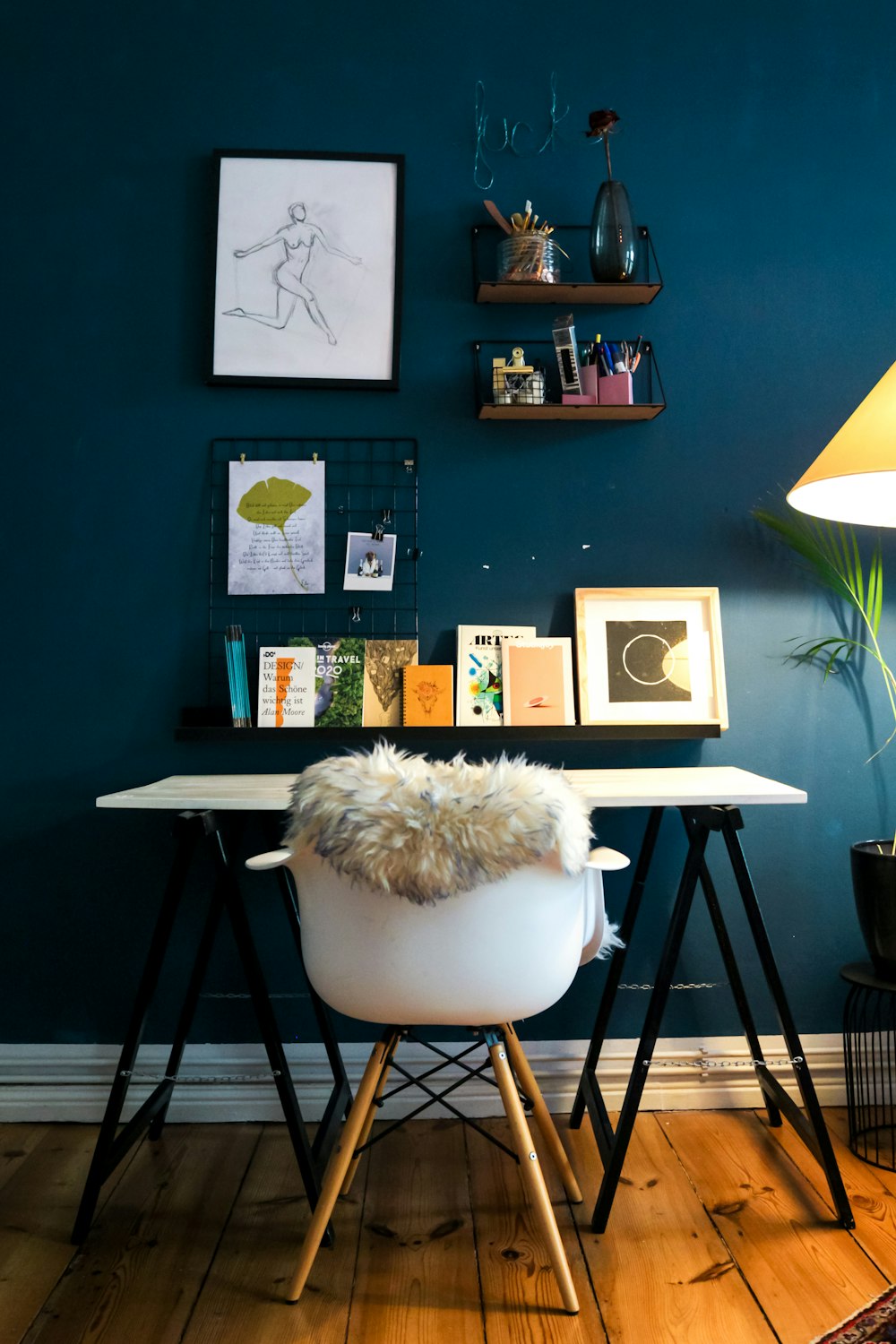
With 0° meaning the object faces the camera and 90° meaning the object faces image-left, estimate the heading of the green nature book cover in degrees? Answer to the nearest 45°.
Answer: approximately 0°

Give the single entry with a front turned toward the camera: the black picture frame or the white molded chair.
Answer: the black picture frame

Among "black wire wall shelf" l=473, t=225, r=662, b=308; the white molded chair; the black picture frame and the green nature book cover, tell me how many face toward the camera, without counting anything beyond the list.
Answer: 3

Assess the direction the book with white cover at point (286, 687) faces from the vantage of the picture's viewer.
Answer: facing the viewer

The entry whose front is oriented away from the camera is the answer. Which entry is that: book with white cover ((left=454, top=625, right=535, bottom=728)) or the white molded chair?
the white molded chair

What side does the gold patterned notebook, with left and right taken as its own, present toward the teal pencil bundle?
right

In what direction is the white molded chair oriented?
away from the camera

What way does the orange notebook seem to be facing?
toward the camera

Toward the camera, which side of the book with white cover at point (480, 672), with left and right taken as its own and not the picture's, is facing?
front
